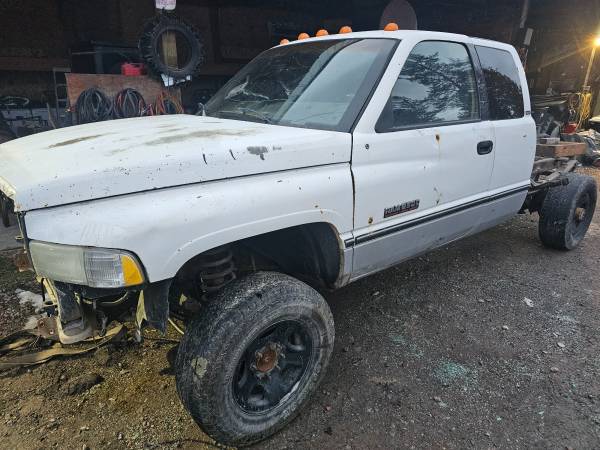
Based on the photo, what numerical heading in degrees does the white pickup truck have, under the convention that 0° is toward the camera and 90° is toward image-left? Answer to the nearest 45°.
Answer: approximately 45°

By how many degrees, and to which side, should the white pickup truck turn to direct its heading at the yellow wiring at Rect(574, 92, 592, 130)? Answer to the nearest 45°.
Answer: approximately 180°

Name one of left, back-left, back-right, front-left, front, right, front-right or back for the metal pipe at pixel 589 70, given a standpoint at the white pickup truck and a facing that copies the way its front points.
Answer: back
